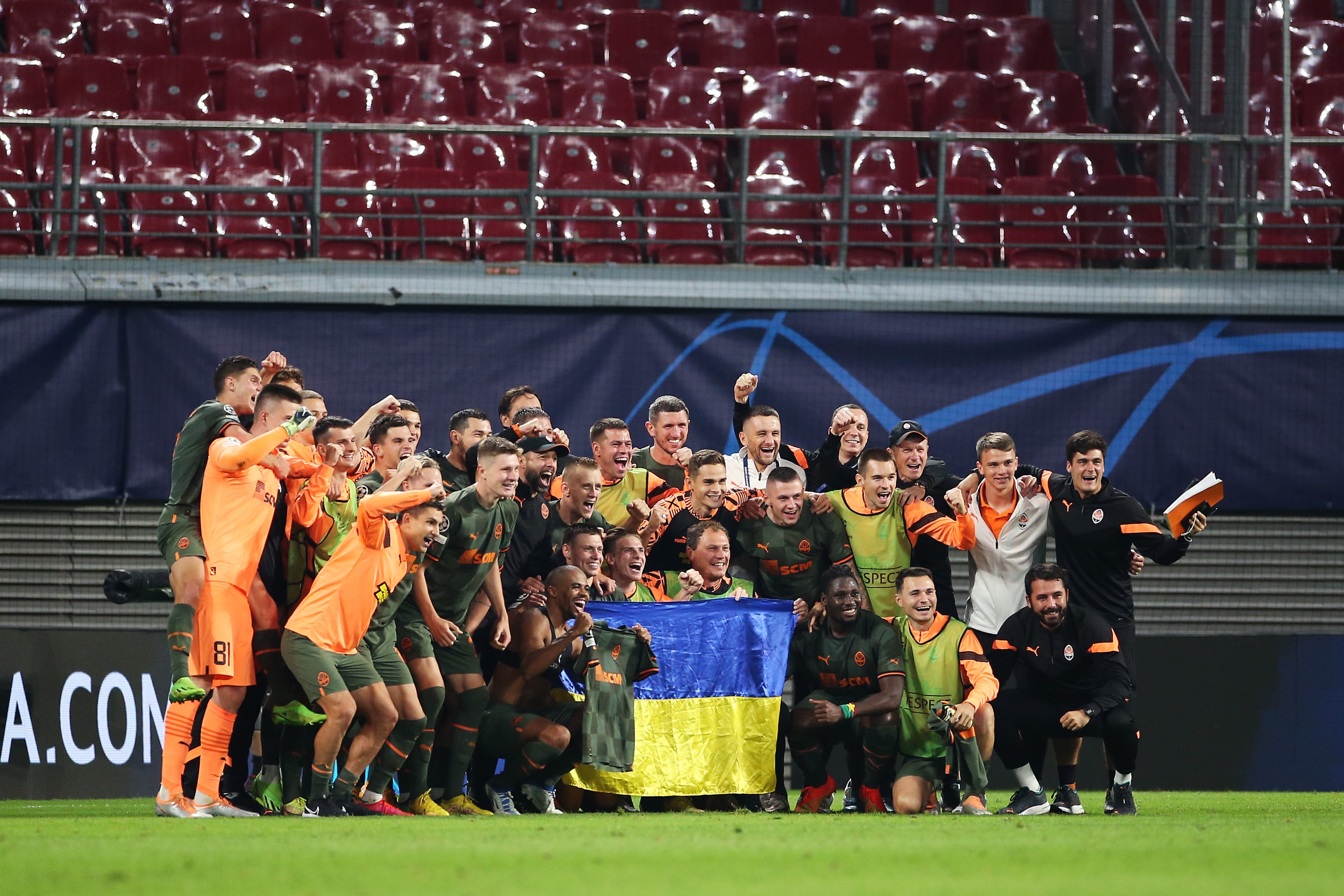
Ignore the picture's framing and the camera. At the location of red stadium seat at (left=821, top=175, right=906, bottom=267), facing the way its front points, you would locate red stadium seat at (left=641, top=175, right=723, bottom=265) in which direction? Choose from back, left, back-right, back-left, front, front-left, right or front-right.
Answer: right

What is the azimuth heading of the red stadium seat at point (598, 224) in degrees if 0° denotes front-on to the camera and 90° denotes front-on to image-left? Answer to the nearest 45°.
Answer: approximately 0°

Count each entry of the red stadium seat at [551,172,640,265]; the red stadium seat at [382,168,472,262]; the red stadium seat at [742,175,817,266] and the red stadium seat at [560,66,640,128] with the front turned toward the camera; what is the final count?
4

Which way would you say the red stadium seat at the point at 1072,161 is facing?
toward the camera

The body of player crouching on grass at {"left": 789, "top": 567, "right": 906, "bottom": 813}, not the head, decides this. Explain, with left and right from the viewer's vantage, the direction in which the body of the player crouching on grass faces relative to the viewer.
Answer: facing the viewer

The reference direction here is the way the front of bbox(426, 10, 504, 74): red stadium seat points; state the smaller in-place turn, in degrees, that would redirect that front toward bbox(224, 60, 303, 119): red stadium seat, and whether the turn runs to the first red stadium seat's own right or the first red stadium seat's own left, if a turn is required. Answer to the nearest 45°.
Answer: approximately 45° to the first red stadium seat's own right

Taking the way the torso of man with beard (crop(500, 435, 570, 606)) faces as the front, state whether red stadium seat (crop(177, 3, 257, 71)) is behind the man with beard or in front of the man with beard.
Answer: behind

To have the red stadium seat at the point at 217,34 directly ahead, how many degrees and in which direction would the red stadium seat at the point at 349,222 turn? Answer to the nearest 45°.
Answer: approximately 135° to its right

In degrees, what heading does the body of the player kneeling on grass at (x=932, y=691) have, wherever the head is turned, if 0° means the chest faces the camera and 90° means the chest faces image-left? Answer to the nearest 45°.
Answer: approximately 0°

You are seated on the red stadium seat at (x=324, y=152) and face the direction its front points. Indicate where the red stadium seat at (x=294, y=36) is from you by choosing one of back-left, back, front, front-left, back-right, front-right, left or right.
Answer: back

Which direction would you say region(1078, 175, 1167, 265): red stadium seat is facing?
toward the camera

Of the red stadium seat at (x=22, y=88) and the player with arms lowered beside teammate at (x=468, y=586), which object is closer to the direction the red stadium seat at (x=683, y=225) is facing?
the player with arms lowered beside teammate

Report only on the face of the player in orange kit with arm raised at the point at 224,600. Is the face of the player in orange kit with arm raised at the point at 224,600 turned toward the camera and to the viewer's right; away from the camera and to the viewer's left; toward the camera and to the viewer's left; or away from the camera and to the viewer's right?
toward the camera and to the viewer's right

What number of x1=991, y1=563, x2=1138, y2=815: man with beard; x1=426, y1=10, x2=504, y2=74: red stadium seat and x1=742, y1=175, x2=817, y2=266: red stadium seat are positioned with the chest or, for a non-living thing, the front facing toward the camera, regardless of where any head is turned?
3

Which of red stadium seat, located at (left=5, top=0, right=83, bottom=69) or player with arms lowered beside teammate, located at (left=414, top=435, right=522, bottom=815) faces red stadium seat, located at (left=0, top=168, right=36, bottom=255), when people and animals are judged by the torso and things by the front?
red stadium seat, located at (left=5, top=0, right=83, bottom=69)

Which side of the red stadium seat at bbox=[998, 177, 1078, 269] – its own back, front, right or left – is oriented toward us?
front

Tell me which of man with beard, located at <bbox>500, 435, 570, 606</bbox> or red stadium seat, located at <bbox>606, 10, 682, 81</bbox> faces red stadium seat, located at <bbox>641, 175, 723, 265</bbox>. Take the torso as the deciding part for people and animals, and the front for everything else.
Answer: red stadium seat, located at <bbox>606, 10, 682, 81</bbox>

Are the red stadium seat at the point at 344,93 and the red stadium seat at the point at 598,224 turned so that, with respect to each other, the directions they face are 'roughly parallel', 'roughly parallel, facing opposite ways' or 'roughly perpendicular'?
roughly parallel

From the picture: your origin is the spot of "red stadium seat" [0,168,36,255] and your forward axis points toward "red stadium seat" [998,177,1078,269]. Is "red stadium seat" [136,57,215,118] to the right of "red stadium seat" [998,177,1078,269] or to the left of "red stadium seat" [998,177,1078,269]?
left
